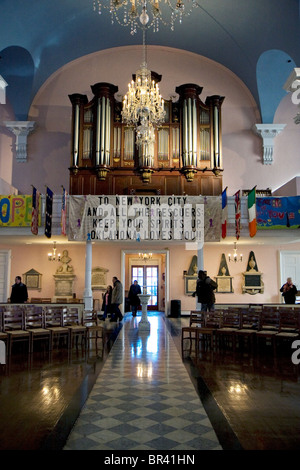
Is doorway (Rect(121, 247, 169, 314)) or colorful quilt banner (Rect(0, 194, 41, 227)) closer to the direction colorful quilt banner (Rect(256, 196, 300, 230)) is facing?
the colorful quilt banner

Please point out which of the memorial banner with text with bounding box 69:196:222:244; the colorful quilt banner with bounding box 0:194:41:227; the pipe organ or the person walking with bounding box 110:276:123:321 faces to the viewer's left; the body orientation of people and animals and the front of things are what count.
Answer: the person walking

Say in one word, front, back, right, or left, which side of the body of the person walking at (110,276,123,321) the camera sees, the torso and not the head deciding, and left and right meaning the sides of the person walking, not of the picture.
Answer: left

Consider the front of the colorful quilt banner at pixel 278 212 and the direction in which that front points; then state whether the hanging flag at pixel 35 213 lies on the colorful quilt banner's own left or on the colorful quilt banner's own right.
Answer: on the colorful quilt banner's own right

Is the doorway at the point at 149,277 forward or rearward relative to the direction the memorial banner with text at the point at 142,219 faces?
rearward

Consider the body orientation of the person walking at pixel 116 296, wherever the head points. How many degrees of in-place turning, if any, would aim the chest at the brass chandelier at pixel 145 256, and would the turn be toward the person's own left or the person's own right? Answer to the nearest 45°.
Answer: approximately 90° to the person's own right

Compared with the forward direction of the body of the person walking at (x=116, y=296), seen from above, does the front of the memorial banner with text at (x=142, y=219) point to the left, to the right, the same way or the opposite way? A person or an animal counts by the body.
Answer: to the left

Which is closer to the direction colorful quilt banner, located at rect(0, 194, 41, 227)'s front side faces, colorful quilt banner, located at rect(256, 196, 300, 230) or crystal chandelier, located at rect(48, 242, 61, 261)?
the colorful quilt banner

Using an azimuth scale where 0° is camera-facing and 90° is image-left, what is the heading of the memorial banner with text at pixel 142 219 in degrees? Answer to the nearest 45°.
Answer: approximately 0°
